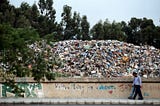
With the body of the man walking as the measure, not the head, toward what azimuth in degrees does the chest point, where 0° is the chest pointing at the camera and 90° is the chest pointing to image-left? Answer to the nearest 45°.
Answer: approximately 90°

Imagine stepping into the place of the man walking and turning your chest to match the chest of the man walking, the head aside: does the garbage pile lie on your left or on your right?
on your right
